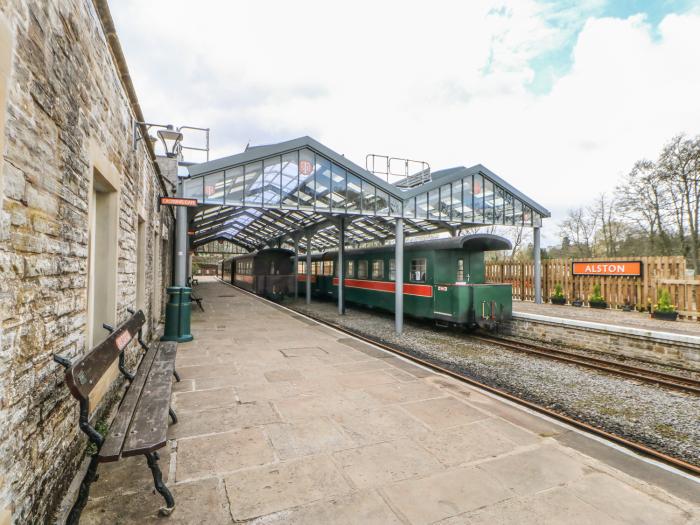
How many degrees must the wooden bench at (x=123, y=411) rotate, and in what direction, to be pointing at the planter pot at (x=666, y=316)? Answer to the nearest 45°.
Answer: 0° — it already faces it

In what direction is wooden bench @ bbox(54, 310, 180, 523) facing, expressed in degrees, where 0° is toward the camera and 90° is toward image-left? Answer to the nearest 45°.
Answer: approximately 270°

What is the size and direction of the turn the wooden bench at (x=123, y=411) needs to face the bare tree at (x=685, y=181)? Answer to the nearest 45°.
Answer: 0° — it already faces it

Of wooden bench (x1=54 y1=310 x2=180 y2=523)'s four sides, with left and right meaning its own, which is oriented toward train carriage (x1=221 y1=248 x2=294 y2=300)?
left

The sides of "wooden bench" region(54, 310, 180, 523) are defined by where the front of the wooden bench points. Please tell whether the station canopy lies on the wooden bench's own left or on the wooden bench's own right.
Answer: on the wooden bench's own left

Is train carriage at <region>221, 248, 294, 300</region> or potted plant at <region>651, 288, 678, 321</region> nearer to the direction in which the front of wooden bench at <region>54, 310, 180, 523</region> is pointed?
the potted plant

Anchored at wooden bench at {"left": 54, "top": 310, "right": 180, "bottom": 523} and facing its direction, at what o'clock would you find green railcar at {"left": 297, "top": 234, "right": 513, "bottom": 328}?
The green railcar is roughly at 11 o'clock from the wooden bench.
